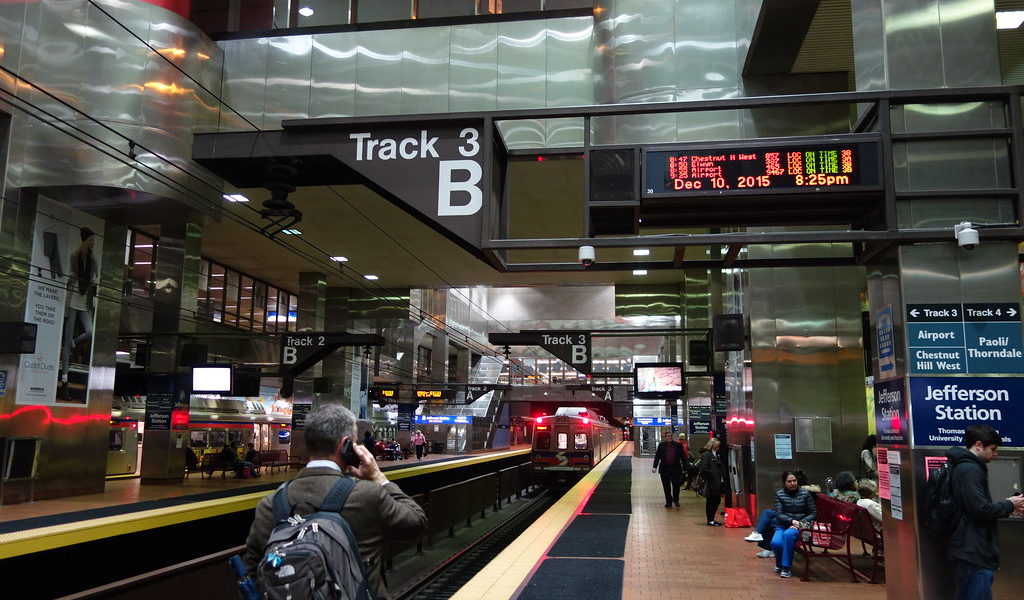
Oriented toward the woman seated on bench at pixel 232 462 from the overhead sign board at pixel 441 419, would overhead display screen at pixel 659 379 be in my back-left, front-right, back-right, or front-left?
front-left

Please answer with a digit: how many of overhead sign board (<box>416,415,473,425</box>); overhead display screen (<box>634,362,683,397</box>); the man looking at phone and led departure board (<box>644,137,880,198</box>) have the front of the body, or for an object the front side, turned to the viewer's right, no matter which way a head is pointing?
1

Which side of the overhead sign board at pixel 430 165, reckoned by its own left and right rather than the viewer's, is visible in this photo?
front

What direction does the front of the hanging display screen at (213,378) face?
toward the camera

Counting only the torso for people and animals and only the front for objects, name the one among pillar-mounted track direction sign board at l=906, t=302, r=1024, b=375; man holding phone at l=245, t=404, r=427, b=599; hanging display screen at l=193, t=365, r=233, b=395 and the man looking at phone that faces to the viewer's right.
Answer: the man looking at phone

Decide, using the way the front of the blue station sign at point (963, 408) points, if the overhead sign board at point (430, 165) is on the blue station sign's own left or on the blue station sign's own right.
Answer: on the blue station sign's own right

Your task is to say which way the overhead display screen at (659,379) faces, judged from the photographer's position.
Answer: facing the viewer

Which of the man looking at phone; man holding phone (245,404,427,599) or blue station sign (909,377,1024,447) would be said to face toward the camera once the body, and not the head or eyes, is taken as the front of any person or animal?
the blue station sign

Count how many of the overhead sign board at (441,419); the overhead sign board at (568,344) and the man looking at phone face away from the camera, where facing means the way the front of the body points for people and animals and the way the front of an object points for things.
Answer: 0

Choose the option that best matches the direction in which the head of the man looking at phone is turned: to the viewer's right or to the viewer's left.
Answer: to the viewer's right

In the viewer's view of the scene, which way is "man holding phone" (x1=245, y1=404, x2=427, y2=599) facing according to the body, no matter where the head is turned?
away from the camera

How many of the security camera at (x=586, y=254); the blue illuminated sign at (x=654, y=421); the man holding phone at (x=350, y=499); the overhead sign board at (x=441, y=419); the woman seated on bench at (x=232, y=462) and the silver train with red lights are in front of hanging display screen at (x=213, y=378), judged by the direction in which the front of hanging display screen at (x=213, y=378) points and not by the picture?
2

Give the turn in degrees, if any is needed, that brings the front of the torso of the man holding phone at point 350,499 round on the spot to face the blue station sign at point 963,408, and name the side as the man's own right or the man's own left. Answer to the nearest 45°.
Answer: approximately 45° to the man's own right

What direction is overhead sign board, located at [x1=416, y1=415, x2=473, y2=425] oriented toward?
toward the camera

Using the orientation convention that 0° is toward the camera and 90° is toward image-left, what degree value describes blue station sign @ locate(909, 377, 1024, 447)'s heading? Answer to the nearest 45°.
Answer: approximately 0°

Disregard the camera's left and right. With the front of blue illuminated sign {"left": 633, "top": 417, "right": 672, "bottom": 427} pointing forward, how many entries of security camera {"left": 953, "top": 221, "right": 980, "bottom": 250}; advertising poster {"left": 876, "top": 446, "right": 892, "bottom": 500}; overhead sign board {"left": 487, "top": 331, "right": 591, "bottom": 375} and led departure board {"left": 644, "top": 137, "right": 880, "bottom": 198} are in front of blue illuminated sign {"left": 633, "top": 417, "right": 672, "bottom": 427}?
4
